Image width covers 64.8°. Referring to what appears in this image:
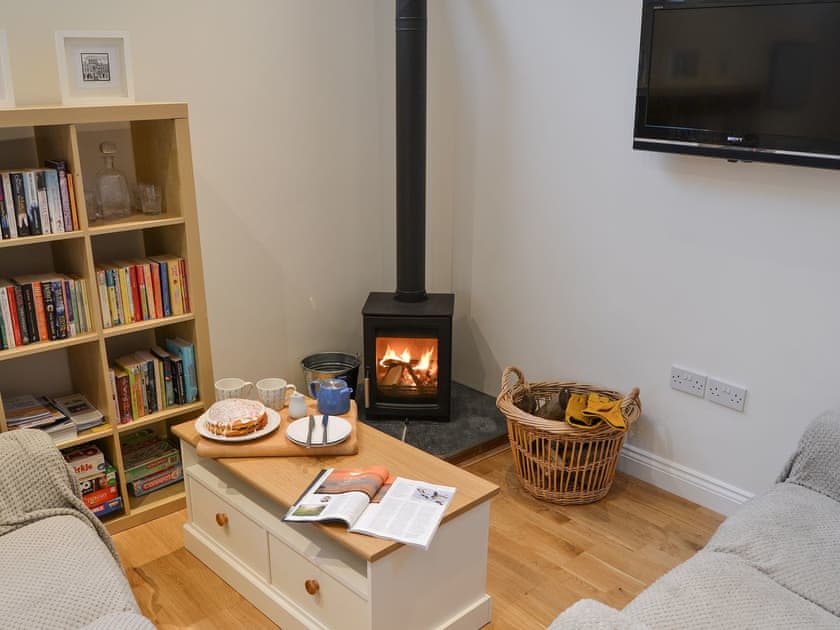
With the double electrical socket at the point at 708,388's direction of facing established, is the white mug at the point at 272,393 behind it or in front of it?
in front

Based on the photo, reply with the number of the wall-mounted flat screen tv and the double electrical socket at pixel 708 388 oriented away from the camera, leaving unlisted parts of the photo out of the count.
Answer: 0

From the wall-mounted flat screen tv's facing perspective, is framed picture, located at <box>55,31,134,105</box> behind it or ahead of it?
ahead

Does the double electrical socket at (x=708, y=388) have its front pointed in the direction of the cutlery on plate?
yes

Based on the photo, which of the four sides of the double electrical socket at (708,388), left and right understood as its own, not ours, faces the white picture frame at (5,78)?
front

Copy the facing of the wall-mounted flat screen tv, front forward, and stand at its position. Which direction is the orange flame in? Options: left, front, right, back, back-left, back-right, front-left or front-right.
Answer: front-right

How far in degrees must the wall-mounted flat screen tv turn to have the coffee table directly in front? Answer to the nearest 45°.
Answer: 0° — it already faces it

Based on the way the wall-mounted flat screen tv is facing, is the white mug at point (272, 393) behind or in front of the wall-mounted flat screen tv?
in front

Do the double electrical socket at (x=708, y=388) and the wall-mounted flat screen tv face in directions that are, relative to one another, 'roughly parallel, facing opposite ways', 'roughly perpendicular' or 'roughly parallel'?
roughly parallel

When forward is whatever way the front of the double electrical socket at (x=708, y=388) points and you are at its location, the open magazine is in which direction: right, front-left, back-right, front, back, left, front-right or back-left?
front

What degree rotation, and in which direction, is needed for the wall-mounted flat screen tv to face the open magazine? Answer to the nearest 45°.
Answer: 0° — it already faces it

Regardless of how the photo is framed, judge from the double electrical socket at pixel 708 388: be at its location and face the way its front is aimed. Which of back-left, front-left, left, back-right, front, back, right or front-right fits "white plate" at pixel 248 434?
front

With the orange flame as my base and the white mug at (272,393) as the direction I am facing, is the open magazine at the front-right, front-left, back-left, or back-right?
front-left

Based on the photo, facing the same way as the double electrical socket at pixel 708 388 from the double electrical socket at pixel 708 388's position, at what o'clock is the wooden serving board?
The wooden serving board is roughly at 12 o'clock from the double electrical socket.

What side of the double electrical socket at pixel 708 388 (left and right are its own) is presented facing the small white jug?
front

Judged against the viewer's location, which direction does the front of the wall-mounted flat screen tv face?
facing the viewer and to the left of the viewer
